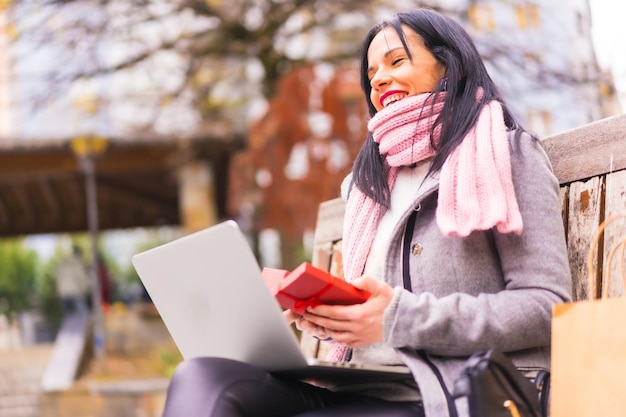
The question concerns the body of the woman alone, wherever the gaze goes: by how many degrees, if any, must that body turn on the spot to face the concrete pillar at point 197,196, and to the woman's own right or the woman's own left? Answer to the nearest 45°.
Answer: approximately 135° to the woman's own right

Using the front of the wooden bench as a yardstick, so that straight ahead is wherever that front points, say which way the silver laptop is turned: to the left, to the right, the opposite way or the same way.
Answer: the opposite way

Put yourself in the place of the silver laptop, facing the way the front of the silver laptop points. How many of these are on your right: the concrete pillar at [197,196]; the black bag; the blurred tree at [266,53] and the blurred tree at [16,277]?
1

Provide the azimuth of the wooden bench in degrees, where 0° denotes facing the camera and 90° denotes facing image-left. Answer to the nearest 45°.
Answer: approximately 45°

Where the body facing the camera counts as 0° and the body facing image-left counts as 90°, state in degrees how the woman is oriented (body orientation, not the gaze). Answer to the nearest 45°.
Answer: approximately 45°

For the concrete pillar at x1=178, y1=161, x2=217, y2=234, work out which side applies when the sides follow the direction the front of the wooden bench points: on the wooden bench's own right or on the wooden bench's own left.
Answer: on the wooden bench's own right

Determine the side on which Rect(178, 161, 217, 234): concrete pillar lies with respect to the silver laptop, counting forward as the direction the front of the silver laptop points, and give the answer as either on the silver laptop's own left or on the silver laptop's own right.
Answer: on the silver laptop's own left

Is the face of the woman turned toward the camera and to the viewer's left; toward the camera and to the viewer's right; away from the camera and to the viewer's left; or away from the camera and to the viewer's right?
toward the camera and to the viewer's left

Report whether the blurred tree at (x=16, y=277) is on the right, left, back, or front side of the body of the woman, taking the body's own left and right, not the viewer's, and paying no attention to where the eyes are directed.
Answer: right
